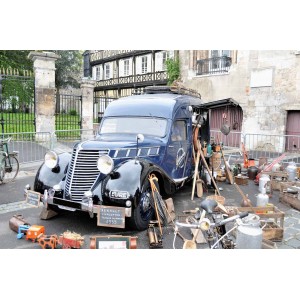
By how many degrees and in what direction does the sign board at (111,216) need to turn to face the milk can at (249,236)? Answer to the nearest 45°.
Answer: approximately 90° to its left

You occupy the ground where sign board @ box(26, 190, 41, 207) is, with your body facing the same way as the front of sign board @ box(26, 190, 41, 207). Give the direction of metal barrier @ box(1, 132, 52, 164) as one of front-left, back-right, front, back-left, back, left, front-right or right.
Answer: back-right

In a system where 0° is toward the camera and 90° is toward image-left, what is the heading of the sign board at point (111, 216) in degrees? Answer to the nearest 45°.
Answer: approximately 0°

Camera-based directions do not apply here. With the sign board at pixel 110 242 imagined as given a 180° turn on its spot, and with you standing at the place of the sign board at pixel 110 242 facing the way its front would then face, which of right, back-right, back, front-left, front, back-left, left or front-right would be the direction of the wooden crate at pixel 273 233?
right

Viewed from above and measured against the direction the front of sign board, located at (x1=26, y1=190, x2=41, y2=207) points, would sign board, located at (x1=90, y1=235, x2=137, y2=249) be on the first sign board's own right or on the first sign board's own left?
on the first sign board's own left

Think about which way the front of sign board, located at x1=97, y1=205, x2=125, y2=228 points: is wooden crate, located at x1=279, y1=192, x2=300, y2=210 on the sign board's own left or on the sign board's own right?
on the sign board's own left

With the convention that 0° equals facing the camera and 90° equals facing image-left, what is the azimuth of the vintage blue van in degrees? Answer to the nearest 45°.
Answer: approximately 45°

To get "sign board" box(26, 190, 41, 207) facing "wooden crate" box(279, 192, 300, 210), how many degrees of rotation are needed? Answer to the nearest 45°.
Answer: approximately 135° to its left

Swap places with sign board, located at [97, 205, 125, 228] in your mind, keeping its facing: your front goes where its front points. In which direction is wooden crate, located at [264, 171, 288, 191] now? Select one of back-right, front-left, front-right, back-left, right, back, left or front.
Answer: back-left

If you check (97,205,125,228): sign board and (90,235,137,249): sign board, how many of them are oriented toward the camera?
2

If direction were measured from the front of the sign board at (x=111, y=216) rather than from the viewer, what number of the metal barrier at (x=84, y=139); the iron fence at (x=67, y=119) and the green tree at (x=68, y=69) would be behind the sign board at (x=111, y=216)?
3

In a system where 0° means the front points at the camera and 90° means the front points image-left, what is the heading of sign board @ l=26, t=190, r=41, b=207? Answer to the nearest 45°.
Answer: approximately 45°

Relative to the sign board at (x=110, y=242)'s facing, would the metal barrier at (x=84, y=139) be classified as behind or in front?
behind

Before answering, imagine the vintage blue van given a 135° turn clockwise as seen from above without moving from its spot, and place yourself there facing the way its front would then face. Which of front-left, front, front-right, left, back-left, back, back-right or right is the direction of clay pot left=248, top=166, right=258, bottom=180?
front-right

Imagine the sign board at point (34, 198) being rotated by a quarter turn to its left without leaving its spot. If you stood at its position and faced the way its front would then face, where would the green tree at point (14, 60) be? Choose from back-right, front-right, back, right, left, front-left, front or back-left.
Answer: back-left
